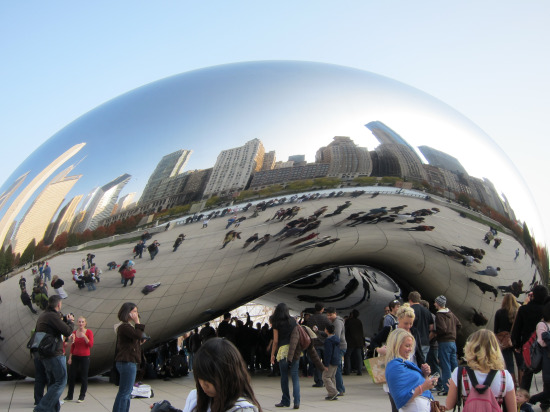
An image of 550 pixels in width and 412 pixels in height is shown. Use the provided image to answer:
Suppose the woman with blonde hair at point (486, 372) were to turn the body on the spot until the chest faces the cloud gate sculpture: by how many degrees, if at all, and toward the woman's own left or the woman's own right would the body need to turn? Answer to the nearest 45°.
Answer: approximately 45° to the woman's own left

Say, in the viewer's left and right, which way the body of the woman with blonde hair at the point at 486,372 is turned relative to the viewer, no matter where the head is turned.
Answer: facing away from the viewer

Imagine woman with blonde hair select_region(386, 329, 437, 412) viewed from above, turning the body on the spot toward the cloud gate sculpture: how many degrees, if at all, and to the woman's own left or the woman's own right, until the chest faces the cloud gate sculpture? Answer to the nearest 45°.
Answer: approximately 135° to the woman's own left

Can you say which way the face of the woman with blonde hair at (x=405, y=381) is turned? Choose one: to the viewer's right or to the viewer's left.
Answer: to the viewer's right
